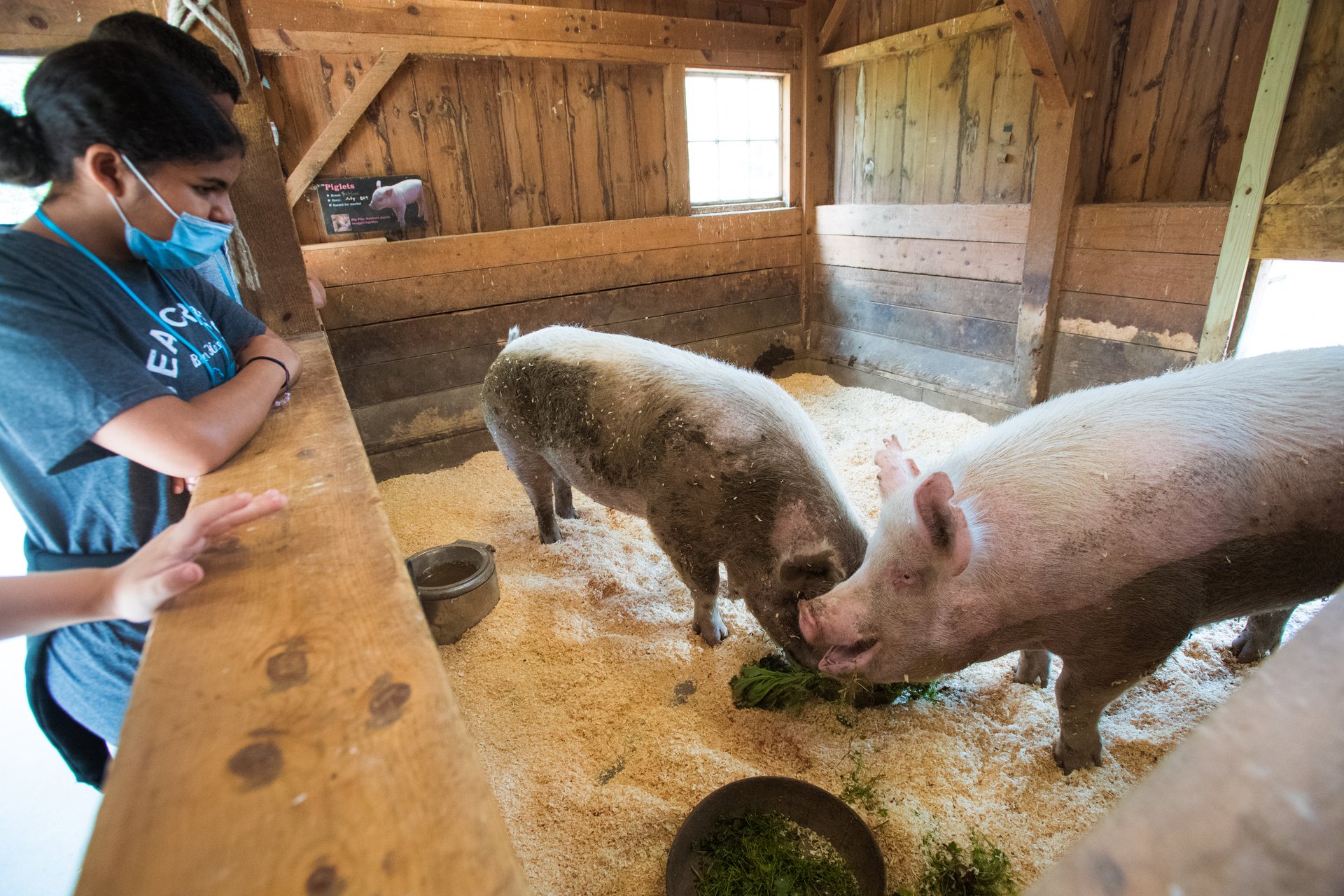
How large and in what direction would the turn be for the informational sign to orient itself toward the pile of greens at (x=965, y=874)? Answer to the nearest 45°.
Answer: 0° — it already faces it

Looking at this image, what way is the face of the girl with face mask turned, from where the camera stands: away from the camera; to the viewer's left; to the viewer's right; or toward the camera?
to the viewer's right

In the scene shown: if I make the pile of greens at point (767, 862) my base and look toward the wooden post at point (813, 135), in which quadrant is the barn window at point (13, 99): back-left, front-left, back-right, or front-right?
front-left

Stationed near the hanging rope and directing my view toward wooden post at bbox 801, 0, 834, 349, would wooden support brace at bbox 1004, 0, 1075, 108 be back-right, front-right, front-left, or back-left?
front-right

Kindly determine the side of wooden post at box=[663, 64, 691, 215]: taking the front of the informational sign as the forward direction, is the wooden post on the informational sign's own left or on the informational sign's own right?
on the informational sign's own left

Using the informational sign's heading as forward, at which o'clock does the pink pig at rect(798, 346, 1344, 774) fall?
The pink pig is roughly at 11 o'clock from the informational sign.

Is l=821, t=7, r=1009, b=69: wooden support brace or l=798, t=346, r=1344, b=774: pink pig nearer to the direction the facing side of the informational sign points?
the pink pig

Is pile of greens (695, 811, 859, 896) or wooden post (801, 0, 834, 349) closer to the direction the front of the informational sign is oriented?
the pile of greens

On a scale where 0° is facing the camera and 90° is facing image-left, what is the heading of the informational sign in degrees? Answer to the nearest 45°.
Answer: approximately 0°

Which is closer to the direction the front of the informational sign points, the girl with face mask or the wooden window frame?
the girl with face mask

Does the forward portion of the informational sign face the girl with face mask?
yes

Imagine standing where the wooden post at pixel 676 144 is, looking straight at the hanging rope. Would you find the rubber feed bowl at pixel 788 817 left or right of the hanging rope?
left

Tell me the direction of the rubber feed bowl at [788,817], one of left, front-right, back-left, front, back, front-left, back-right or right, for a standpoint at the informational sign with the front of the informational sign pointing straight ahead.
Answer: front

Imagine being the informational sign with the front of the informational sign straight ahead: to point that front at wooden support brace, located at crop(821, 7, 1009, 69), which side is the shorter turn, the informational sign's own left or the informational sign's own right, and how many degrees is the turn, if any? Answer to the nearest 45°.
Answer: approximately 90° to the informational sign's own left

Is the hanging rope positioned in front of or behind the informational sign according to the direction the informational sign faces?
in front

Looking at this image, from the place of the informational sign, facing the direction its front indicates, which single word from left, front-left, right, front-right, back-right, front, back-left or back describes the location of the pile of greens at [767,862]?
front

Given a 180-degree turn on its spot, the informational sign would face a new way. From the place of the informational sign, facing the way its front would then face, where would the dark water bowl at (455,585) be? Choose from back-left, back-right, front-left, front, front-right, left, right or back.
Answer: back

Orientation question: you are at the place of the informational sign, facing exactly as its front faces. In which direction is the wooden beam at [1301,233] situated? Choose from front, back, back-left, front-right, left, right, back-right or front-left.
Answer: front-left
